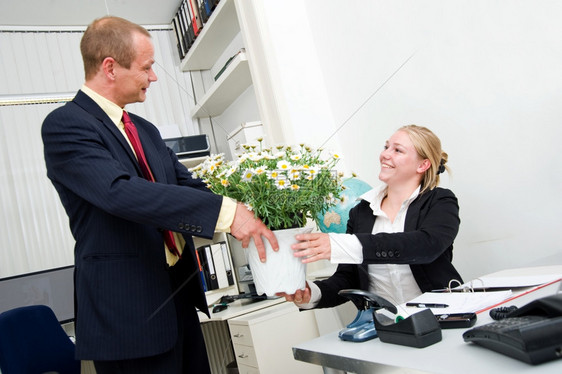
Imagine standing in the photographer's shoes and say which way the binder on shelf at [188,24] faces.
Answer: facing the viewer and to the left of the viewer

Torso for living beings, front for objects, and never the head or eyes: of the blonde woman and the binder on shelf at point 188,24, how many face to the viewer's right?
0

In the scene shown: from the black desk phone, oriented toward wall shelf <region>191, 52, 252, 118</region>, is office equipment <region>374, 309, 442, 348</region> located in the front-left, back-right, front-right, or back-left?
front-left

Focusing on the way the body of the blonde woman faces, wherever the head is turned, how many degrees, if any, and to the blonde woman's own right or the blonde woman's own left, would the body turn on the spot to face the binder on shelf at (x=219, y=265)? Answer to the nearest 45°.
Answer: approximately 90° to the blonde woman's own right

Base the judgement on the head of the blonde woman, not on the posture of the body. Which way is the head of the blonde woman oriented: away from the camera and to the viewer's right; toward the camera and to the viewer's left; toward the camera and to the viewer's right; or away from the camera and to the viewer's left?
toward the camera and to the viewer's left

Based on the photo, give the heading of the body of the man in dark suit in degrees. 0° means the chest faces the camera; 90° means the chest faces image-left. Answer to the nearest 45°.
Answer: approximately 315°

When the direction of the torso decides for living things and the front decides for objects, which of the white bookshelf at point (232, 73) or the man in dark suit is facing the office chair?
the white bookshelf

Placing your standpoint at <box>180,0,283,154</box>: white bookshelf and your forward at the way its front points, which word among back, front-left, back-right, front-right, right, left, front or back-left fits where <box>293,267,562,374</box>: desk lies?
front-left

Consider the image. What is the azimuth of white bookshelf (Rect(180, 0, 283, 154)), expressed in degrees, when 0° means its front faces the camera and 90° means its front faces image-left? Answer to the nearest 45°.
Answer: approximately 45°

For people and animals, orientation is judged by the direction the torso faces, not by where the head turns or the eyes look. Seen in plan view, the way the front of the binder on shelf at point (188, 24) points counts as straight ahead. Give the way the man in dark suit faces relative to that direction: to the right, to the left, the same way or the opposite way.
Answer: to the left

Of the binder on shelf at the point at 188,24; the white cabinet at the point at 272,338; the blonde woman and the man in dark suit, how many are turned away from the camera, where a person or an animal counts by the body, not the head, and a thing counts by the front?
0

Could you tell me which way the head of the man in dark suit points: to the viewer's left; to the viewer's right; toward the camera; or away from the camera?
to the viewer's right

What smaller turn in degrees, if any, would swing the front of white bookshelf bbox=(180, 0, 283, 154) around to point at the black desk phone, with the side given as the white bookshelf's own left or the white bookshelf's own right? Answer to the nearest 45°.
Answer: approximately 45° to the white bookshelf's own left

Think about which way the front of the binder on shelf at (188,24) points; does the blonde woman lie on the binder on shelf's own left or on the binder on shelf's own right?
on the binder on shelf's own left

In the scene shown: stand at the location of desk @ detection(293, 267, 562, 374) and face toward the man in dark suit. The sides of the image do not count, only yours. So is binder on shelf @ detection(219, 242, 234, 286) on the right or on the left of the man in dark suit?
right
